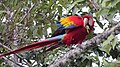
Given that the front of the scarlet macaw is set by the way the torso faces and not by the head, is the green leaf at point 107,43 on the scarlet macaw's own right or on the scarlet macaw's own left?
on the scarlet macaw's own right

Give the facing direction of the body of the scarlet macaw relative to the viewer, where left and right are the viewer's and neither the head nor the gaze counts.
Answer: facing to the right of the viewer
